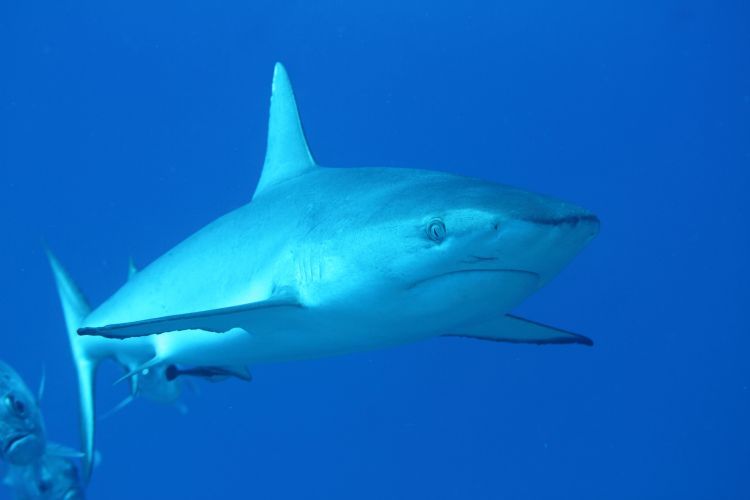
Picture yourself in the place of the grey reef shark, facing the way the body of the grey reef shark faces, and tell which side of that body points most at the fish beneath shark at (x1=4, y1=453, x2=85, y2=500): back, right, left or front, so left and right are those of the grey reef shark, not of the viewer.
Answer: back

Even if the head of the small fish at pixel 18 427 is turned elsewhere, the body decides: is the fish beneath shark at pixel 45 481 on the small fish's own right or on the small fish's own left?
on the small fish's own left

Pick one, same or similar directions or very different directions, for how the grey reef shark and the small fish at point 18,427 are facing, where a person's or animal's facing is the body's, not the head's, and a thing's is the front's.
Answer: same or similar directions

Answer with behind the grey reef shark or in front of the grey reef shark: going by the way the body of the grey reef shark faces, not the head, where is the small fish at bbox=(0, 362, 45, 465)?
behind

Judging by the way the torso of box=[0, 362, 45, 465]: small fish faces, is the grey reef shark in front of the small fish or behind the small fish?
in front

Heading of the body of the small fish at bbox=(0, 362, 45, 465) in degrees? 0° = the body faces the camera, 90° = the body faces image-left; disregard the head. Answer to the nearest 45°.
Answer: approximately 315°

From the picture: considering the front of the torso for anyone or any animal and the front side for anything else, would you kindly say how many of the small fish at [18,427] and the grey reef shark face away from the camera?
0

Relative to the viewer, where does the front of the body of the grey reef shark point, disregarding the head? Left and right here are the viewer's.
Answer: facing the viewer and to the right of the viewer
